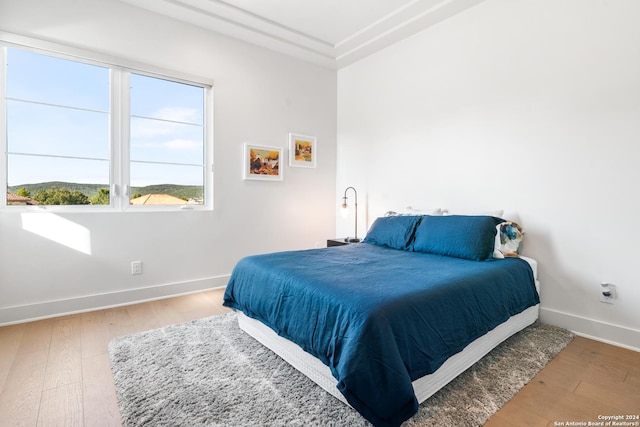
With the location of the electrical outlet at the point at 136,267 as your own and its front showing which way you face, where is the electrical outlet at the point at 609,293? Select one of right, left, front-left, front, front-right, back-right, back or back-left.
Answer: front-left

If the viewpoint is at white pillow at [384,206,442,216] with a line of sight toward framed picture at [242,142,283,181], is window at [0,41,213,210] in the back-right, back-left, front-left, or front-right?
front-left

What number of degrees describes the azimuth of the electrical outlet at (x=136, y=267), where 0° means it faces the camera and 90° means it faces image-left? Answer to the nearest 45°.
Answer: approximately 0°

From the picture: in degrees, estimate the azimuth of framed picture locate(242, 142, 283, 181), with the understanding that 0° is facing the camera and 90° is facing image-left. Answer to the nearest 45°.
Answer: approximately 315°

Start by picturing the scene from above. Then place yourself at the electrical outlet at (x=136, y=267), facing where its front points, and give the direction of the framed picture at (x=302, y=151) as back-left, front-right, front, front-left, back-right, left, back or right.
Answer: left

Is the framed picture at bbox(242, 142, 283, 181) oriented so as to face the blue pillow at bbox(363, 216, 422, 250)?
yes

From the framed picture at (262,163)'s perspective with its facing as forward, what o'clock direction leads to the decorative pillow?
The decorative pillow is roughly at 12 o'clock from the framed picture.

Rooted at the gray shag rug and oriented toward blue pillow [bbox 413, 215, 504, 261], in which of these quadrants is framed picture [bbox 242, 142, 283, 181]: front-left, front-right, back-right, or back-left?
front-left

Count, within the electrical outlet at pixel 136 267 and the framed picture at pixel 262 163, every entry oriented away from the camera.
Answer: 0

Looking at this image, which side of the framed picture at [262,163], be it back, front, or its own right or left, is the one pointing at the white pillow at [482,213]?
front

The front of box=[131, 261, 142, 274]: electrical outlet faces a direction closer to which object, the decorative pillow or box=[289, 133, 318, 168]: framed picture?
the decorative pillow

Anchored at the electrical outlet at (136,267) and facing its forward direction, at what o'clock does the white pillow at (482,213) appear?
The white pillow is roughly at 10 o'clock from the electrical outlet.

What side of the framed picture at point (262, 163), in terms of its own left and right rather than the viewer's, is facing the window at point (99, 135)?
right

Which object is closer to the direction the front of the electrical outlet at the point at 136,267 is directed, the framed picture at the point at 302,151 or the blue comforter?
the blue comforter

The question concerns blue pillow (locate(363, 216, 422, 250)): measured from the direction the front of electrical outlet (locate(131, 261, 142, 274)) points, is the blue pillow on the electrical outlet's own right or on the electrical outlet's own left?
on the electrical outlet's own left

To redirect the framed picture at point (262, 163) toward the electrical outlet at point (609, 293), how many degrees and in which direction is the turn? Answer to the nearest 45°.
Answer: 0° — it already faces it
